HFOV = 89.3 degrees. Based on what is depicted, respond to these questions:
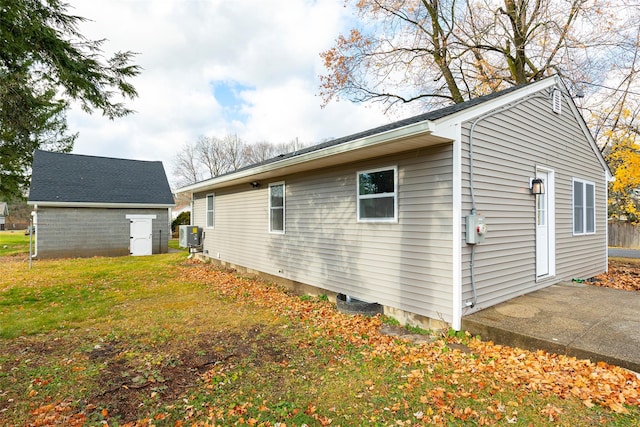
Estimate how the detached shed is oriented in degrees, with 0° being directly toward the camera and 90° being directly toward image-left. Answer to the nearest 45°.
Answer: approximately 0°

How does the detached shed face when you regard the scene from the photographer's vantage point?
facing the viewer
